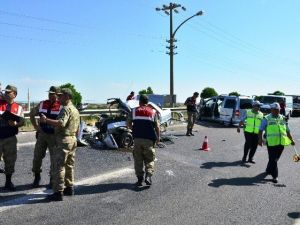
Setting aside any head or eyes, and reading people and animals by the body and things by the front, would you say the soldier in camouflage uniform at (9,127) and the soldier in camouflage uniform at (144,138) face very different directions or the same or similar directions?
very different directions

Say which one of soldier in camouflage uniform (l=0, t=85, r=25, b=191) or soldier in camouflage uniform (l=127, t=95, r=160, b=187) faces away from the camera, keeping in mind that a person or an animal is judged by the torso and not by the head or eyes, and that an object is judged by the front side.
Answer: soldier in camouflage uniform (l=127, t=95, r=160, b=187)

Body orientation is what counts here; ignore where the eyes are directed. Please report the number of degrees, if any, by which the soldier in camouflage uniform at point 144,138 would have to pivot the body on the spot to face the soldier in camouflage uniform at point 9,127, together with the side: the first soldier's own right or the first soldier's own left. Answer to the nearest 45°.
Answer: approximately 90° to the first soldier's own left

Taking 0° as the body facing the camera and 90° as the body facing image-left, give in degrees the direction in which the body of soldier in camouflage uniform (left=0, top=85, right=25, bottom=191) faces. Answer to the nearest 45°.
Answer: approximately 45°

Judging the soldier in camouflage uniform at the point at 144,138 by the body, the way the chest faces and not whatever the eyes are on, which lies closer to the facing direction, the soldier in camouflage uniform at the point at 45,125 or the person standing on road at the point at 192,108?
the person standing on road

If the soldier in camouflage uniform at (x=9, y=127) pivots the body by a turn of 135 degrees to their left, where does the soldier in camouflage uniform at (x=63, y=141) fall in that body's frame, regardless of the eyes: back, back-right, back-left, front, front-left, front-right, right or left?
front-right

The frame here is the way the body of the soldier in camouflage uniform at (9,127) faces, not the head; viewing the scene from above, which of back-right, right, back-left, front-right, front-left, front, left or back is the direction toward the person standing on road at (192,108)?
back

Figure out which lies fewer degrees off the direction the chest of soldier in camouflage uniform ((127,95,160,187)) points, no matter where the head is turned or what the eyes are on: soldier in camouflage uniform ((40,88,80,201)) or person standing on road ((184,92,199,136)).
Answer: the person standing on road

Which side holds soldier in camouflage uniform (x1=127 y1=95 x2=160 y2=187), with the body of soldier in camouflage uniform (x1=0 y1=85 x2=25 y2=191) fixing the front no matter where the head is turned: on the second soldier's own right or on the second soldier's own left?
on the second soldier's own left

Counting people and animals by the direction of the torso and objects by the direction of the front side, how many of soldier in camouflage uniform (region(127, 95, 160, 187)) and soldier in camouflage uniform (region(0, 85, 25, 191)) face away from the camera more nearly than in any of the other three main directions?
1

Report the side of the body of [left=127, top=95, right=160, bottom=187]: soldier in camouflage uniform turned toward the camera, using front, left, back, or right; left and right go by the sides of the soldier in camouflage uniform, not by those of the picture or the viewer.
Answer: back
